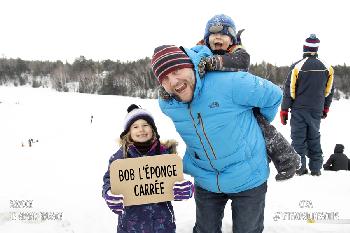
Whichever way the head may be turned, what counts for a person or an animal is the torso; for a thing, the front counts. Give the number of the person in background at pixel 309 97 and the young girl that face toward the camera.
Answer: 1

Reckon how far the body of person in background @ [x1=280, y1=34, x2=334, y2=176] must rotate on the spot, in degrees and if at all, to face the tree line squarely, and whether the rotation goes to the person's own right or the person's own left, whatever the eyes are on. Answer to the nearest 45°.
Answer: approximately 45° to the person's own left

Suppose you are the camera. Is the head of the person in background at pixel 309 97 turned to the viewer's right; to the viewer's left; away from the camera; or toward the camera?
away from the camera

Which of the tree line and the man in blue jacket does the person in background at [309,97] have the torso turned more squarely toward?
the tree line

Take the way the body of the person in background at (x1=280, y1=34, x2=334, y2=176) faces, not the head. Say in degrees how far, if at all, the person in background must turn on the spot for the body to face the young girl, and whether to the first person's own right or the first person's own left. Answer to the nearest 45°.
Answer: approximately 180°

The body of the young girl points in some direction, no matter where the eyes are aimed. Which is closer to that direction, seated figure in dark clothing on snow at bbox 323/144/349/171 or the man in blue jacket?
the man in blue jacket

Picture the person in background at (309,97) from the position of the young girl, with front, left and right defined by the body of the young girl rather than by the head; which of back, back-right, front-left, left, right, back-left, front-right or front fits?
back-left

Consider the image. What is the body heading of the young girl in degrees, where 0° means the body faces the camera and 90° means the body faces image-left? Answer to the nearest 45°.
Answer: approximately 0°

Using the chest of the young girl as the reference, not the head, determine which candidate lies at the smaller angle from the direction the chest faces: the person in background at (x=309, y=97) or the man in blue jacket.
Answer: the man in blue jacket

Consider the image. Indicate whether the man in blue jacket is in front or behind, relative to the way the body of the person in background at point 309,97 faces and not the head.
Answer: behind

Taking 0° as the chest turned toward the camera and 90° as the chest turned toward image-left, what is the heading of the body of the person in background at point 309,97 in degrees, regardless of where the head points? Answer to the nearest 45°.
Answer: approximately 180°

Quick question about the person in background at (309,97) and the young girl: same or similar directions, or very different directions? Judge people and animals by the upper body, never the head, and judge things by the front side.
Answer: very different directions

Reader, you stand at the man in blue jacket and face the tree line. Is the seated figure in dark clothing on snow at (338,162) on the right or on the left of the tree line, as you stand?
right
